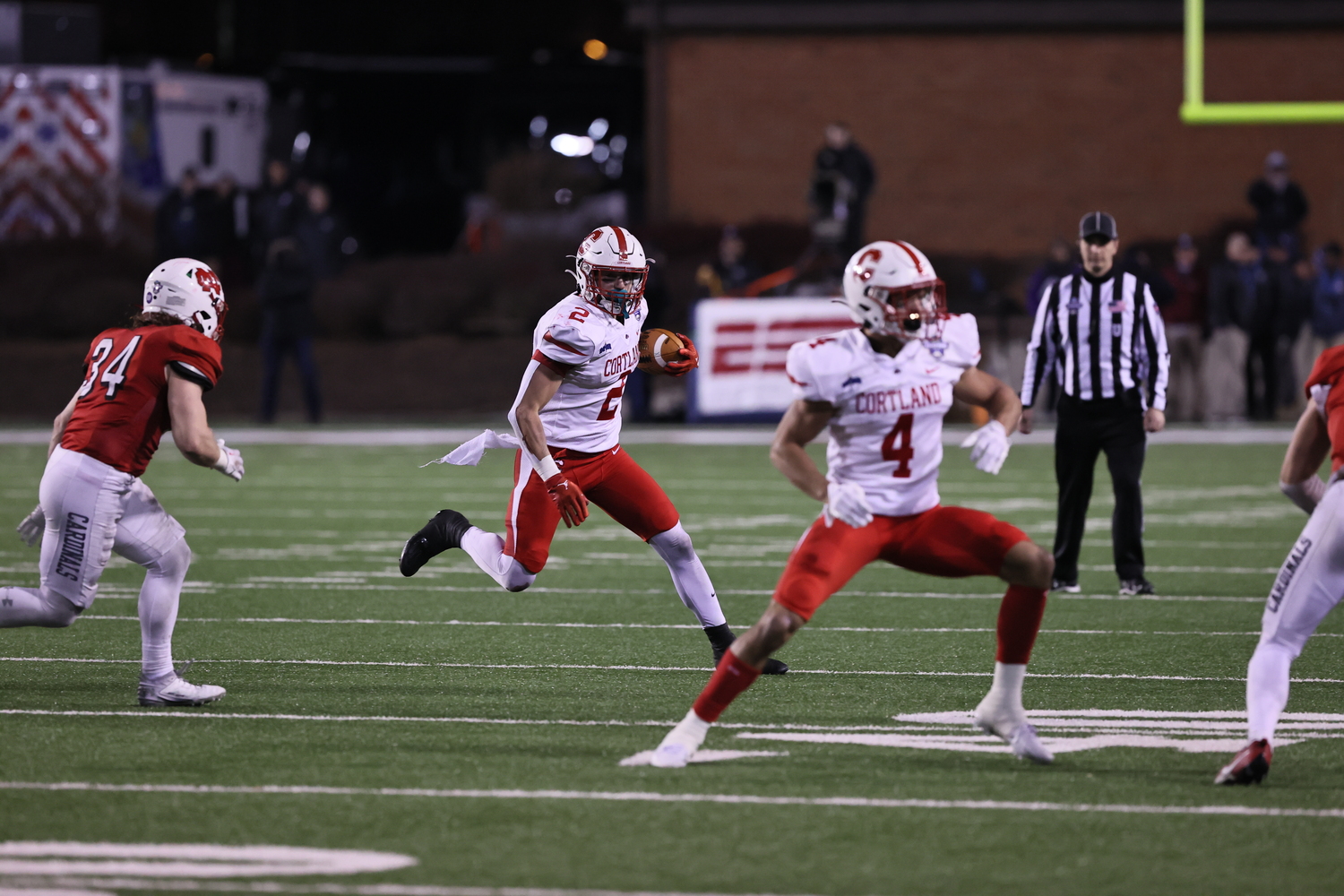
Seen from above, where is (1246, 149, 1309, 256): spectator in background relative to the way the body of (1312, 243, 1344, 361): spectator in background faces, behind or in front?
behind

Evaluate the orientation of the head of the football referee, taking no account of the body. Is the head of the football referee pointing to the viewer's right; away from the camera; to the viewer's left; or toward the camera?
toward the camera

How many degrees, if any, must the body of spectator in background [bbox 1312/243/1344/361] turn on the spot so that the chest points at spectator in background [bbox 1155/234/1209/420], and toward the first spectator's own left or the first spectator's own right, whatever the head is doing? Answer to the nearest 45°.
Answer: approximately 90° to the first spectator's own right

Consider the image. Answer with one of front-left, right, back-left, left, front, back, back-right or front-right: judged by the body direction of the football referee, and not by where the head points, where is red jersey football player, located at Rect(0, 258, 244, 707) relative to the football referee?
front-right

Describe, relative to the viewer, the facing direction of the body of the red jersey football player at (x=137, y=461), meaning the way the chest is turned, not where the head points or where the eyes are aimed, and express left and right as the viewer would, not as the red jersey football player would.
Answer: facing away from the viewer and to the right of the viewer

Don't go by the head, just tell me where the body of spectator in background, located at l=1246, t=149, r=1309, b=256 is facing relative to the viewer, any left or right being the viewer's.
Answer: facing the viewer

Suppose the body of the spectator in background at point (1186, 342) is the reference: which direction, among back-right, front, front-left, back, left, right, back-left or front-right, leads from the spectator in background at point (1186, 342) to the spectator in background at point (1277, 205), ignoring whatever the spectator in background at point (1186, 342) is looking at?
back-left

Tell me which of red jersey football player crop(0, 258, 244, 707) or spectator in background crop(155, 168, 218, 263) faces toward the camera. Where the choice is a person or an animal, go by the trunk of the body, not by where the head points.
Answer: the spectator in background

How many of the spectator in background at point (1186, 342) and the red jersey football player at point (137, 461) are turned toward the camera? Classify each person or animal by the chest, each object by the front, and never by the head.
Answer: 1

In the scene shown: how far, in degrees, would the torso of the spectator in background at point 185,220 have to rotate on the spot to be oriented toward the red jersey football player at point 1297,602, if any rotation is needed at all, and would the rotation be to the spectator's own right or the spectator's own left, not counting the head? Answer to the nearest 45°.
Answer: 0° — they already face them

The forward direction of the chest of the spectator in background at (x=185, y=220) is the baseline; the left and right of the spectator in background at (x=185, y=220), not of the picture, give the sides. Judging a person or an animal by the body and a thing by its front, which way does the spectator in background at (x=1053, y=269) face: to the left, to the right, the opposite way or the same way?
the same way

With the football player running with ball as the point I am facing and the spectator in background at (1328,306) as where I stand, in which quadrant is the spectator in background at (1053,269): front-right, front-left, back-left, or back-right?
front-right

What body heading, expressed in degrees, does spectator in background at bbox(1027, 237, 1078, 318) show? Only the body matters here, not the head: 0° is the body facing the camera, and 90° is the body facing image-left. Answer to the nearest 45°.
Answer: approximately 0°

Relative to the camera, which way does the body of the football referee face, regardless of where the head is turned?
toward the camera

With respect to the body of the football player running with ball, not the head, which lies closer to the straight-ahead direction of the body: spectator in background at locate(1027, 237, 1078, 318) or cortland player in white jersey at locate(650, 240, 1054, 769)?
the cortland player in white jersey

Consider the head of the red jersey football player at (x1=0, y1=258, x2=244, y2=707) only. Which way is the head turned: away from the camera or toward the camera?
away from the camera
